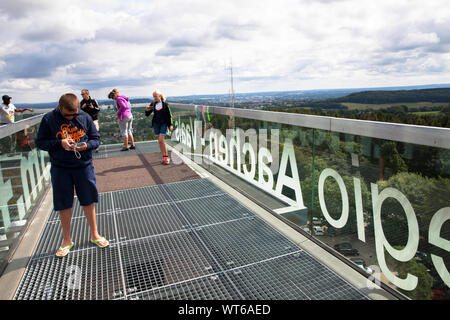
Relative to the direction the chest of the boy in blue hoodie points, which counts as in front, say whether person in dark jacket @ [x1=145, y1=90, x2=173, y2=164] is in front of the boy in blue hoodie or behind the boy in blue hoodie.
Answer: behind

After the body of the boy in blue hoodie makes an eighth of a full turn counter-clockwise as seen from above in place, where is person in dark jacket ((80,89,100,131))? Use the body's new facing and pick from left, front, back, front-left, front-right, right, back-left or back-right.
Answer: back-left

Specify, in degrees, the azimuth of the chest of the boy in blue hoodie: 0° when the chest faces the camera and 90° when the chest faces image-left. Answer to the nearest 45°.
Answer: approximately 0°
